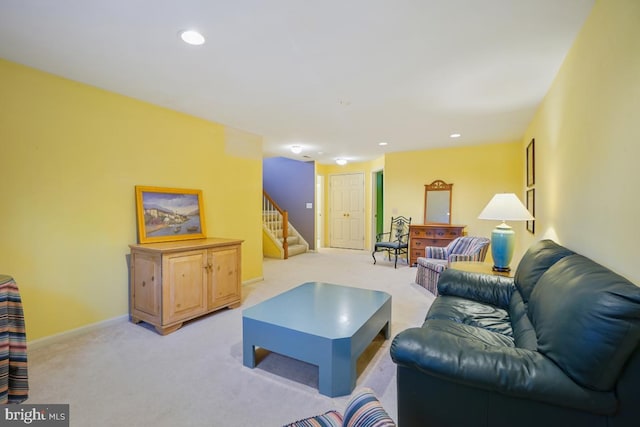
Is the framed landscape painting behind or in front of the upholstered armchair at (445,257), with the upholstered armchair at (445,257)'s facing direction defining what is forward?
in front

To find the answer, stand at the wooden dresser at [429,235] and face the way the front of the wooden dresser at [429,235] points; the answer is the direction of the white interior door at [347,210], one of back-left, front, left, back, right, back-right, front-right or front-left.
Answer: back-right

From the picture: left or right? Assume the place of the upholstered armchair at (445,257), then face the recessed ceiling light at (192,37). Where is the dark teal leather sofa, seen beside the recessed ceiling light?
left

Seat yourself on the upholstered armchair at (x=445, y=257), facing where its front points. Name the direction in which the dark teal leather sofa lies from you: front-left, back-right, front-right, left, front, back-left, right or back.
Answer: front-left

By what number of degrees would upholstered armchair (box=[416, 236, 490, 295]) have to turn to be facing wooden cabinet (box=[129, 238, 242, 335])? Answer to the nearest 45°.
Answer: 0° — it already faces it

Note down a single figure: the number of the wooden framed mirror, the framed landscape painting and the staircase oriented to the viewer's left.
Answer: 0

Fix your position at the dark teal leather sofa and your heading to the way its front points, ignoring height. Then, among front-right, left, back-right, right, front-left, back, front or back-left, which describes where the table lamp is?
right

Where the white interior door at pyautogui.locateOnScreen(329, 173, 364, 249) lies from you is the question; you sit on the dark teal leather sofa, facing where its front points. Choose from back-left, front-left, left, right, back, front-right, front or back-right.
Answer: front-right

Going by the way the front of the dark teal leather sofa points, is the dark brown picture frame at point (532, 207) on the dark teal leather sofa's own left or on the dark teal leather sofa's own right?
on the dark teal leather sofa's own right

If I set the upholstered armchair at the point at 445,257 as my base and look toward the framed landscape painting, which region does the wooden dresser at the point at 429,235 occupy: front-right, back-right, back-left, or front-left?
back-right

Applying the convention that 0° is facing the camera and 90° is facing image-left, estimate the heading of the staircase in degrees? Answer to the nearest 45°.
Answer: approximately 315°

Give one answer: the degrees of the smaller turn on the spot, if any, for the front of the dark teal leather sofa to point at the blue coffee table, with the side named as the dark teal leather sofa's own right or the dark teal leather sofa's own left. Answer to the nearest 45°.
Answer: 0° — it already faces it

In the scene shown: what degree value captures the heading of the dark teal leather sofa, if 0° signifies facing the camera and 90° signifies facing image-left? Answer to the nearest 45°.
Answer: approximately 90°

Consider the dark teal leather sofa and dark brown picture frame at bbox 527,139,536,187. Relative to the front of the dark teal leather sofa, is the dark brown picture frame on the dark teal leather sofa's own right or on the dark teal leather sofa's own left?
on the dark teal leather sofa's own right

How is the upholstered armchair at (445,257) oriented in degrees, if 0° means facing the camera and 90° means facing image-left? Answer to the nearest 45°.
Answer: approximately 45°

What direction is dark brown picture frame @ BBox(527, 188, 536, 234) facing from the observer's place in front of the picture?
facing to the left of the viewer

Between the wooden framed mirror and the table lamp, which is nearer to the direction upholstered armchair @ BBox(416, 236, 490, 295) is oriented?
the table lamp

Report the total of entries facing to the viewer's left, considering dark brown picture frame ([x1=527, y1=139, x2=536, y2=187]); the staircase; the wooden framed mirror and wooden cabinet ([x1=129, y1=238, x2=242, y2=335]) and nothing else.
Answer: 1

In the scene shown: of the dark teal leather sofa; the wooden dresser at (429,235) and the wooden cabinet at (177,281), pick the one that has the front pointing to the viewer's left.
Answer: the dark teal leather sofa
